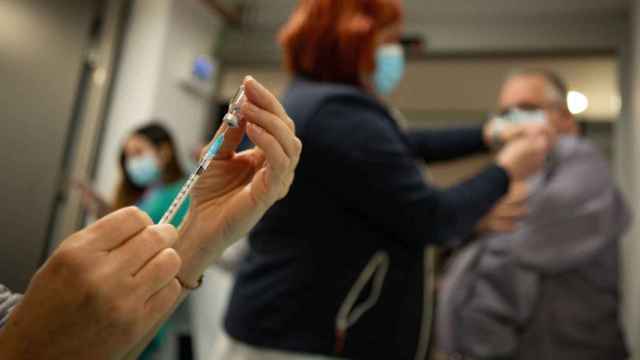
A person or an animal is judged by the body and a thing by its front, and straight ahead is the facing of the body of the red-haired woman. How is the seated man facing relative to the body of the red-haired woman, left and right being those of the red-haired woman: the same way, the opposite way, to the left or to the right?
the opposite way

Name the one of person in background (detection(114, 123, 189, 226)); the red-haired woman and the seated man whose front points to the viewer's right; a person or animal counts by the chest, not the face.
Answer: the red-haired woman

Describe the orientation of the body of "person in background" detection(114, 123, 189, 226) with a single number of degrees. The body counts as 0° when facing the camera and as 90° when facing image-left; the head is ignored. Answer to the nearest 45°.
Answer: approximately 45°
